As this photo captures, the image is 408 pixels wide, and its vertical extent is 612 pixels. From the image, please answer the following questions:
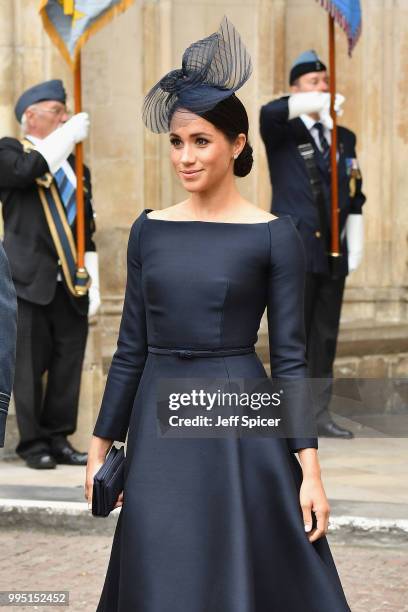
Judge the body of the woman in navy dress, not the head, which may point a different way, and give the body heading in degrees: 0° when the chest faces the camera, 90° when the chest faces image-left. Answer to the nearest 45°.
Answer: approximately 45°

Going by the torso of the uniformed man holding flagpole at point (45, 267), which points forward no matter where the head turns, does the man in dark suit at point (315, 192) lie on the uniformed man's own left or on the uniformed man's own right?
on the uniformed man's own left

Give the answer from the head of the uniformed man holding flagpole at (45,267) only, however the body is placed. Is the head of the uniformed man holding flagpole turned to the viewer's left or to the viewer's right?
to the viewer's right

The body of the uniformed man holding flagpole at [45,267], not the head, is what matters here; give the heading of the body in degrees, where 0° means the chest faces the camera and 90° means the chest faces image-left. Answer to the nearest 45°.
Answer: approximately 315°

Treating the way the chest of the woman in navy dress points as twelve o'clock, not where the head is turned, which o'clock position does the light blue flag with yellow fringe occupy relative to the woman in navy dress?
The light blue flag with yellow fringe is roughly at 4 o'clock from the woman in navy dress.

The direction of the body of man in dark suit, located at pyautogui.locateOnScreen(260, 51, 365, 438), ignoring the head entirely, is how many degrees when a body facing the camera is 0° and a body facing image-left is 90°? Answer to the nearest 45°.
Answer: approximately 315°
